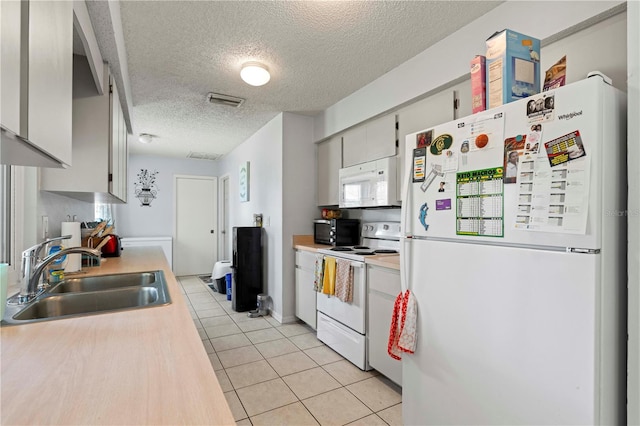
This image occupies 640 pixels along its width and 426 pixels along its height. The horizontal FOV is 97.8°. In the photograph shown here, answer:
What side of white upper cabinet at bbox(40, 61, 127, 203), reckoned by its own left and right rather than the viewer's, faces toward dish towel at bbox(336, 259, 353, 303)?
front

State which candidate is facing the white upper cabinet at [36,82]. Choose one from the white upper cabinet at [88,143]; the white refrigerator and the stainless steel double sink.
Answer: the white refrigerator

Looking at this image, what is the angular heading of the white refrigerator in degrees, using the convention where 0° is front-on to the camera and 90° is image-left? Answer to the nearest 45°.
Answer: approximately 45°

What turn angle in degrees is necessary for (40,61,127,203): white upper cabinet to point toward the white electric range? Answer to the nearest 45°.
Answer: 0° — it already faces it

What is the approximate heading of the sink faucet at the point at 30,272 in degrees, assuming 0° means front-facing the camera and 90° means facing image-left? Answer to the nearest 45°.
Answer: approximately 270°

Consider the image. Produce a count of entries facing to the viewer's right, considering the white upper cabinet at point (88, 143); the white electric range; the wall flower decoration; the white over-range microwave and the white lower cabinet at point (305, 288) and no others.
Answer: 1

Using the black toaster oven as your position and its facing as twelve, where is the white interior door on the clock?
The white interior door is roughly at 3 o'clock from the black toaster oven.

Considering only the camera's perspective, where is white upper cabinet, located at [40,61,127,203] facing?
facing to the right of the viewer

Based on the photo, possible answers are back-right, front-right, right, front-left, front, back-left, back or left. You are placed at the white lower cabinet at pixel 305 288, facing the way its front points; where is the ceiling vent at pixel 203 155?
right

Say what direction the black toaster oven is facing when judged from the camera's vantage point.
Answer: facing the viewer and to the left of the viewer

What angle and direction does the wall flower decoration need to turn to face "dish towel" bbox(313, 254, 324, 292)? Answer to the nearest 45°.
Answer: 0° — it already faces it

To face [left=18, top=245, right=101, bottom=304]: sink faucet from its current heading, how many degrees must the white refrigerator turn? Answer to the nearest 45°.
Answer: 0° — it already faces it

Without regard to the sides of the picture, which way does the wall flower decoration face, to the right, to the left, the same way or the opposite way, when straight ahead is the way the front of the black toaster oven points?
to the left

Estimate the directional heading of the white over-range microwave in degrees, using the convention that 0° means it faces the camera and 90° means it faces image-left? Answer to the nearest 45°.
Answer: approximately 45°

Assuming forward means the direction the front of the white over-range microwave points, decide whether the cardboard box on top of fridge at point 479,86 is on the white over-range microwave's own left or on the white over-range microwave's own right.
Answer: on the white over-range microwave's own left

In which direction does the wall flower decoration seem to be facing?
toward the camera

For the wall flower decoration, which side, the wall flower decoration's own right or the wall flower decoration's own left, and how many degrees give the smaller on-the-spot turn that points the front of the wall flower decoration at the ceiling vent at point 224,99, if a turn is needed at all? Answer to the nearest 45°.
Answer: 0° — it already faces it

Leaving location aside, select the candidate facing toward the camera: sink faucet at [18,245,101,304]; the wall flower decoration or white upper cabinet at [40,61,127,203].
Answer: the wall flower decoration

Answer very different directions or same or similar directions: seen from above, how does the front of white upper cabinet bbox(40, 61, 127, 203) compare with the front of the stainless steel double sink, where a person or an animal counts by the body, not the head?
same or similar directions
